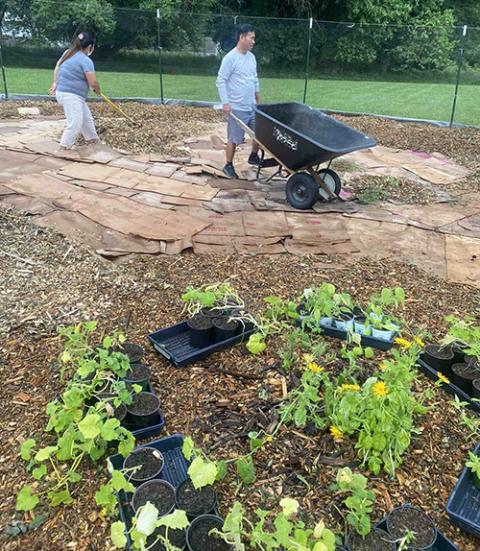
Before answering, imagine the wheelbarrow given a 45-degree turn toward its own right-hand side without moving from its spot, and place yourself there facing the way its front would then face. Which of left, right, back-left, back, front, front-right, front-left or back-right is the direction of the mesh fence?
back

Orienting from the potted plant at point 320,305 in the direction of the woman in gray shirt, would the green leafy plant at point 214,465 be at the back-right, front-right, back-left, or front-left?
back-left

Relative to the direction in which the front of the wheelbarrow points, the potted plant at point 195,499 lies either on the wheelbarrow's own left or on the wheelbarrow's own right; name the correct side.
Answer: on the wheelbarrow's own right

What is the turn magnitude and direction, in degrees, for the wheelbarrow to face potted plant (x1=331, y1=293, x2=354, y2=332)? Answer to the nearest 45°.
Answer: approximately 45° to its right

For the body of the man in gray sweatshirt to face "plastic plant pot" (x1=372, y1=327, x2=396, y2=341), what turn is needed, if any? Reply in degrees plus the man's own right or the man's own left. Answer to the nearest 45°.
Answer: approximately 45° to the man's own right

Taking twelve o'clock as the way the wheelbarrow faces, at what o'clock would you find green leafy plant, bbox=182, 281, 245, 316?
The green leafy plant is roughly at 2 o'clock from the wheelbarrow.

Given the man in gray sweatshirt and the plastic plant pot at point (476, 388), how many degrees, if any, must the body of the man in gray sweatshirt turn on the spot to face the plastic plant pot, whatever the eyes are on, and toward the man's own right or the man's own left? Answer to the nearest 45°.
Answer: approximately 45° to the man's own right

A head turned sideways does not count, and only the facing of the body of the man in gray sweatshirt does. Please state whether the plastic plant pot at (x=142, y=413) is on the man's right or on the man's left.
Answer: on the man's right

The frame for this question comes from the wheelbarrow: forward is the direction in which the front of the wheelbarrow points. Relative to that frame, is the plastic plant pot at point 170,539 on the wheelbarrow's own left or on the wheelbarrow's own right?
on the wheelbarrow's own right
